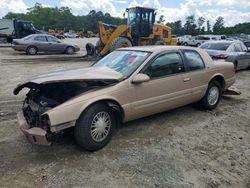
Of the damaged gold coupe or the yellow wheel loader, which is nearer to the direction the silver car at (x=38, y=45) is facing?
the yellow wheel loader

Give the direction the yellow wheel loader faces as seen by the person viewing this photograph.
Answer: facing the viewer and to the left of the viewer

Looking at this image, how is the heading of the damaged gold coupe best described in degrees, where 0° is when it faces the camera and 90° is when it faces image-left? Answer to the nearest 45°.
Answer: approximately 45°

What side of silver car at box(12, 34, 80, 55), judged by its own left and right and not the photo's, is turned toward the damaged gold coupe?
right

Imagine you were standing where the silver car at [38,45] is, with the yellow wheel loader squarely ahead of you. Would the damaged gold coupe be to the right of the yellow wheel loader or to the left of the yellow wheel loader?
right

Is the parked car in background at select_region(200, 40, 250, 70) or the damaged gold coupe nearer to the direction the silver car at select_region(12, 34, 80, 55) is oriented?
the parked car in background

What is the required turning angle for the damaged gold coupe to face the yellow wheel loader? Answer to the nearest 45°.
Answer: approximately 135° to its right

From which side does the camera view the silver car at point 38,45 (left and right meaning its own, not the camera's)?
right
